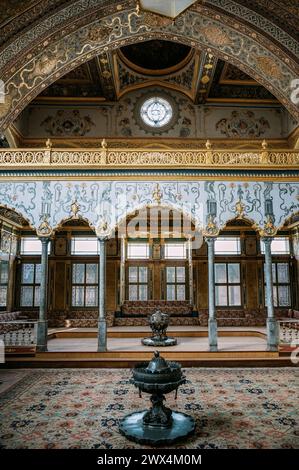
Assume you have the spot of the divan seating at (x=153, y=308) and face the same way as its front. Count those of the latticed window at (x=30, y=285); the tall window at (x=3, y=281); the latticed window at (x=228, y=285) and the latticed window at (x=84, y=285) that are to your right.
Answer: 3

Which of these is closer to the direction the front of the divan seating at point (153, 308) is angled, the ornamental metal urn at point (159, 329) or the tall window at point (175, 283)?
the ornamental metal urn

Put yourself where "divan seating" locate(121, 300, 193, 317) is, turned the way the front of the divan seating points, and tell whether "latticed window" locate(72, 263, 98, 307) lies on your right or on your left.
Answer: on your right

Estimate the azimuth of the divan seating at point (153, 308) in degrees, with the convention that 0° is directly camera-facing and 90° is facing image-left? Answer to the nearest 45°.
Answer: approximately 0°

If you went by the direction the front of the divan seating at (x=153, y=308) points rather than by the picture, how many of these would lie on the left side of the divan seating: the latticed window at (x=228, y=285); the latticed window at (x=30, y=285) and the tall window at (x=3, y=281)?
1

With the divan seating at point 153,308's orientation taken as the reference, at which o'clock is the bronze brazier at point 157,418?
The bronze brazier is roughly at 12 o'clock from the divan seating.

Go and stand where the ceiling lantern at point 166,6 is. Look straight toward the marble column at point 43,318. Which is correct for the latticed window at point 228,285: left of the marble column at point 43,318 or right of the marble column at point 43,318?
right

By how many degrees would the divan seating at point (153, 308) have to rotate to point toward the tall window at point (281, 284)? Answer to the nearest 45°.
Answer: approximately 90° to its left

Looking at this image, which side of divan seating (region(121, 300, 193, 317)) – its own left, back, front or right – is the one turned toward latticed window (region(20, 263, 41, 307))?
right

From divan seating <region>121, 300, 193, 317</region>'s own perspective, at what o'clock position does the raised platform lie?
The raised platform is roughly at 12 o'clock from the divan seating.

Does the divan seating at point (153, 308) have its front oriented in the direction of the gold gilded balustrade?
yes

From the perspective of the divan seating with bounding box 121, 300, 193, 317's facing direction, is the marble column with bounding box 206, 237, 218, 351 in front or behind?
in front

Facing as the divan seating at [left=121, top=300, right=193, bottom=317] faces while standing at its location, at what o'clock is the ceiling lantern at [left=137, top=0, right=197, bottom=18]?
The ceiling lantern is roughly at 12 o'clock from the divan seating.
